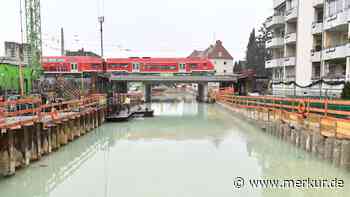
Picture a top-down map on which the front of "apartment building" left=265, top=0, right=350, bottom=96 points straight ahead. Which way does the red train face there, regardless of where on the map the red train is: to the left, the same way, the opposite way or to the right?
the opposite way

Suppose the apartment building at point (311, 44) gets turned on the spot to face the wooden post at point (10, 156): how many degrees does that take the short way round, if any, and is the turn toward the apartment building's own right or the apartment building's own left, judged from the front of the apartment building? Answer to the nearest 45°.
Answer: approximately 45° to the apartment building's own left

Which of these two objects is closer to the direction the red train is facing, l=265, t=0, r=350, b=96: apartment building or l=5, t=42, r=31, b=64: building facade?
the apartment building

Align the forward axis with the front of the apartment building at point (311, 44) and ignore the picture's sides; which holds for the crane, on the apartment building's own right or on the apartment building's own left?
on the apartment building's own right

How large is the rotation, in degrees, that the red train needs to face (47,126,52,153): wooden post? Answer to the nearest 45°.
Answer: approximately 90° to its right

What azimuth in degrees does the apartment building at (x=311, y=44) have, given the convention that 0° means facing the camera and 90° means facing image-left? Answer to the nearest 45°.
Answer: approximately 45°

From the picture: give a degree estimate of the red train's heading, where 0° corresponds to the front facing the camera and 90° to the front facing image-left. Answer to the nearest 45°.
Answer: approximately 270°

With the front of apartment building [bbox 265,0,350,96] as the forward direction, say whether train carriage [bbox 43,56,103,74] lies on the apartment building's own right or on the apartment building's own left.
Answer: on the apartment building's own right

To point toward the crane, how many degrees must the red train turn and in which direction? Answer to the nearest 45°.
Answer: approximately 180°

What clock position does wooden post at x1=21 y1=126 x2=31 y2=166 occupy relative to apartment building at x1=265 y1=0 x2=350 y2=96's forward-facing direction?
The wooden post is roughly at 11 o'clock from the apartment building.

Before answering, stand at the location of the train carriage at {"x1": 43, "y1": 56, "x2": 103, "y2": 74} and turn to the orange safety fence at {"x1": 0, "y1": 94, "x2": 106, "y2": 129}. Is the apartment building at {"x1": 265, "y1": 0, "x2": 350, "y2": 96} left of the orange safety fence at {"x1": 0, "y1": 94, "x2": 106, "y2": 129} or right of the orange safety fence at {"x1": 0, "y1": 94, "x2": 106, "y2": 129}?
left
